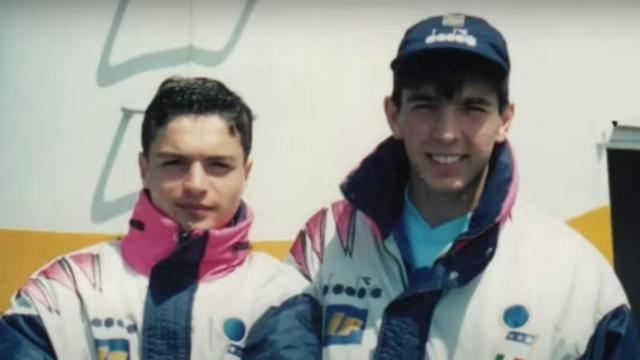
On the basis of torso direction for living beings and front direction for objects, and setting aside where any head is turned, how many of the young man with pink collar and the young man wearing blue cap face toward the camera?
2

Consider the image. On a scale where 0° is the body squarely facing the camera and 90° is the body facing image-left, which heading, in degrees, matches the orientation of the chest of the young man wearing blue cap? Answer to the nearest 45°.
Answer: approximately 0°

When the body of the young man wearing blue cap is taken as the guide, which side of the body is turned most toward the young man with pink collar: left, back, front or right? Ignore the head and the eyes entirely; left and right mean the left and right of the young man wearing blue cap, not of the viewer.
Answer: right

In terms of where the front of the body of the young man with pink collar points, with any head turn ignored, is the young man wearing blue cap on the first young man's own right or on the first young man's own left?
on the first young man's own left

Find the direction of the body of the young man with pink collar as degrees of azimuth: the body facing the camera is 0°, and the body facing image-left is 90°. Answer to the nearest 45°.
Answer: approximately 0°
